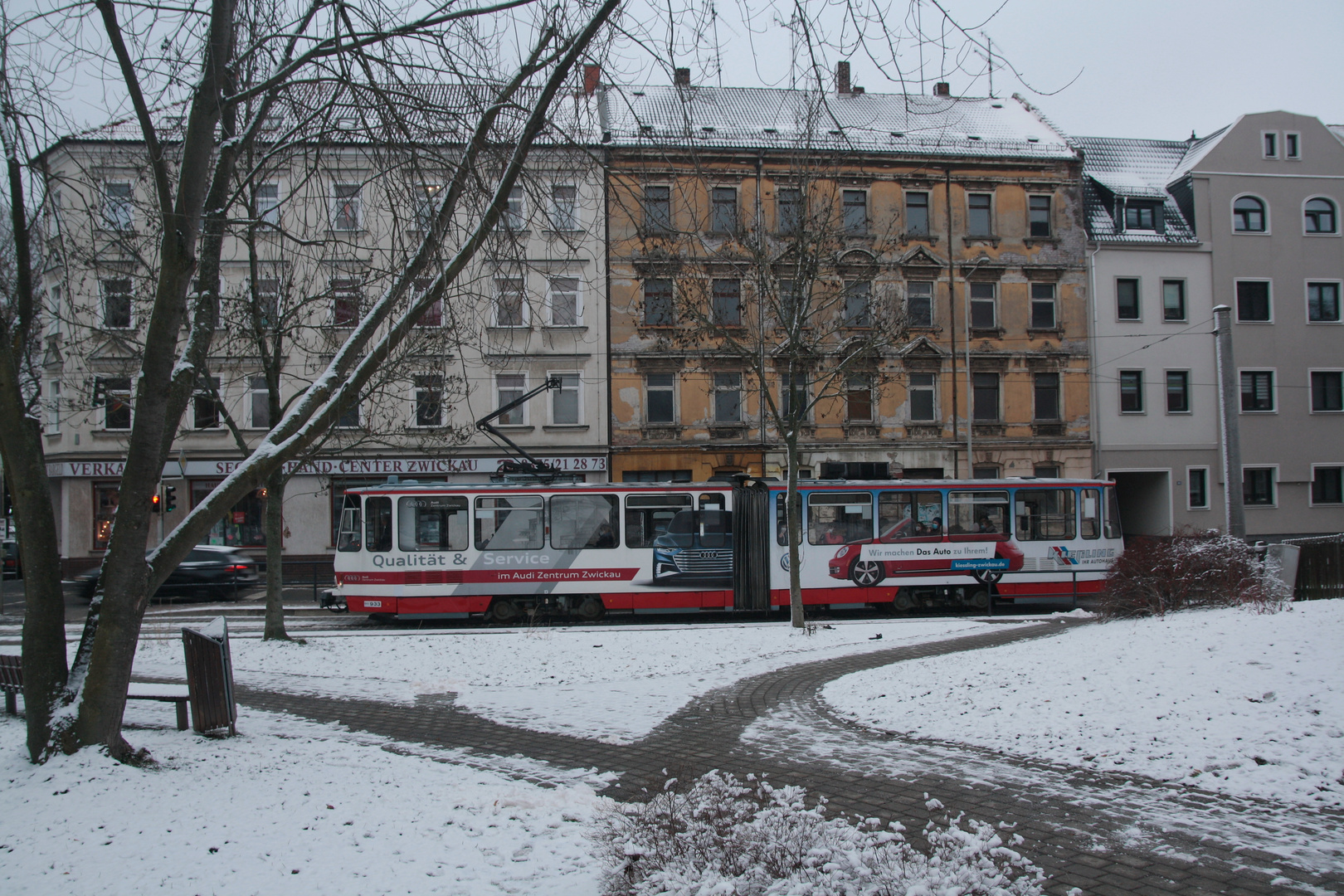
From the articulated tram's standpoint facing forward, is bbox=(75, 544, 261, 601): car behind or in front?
in front

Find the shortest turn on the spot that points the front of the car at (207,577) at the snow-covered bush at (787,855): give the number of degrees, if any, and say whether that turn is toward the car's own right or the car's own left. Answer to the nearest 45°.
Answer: approximately 90° to the car's own left

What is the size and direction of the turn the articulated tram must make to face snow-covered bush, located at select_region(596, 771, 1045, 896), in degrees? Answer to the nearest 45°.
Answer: approximately 90° to its left

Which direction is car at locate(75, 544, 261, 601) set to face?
to the viewer's left

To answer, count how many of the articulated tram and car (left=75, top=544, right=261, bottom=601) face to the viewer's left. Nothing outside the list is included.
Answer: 2

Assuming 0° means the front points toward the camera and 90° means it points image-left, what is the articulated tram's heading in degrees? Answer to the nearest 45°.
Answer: approximately 90°

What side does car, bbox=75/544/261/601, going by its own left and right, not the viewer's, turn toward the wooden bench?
left

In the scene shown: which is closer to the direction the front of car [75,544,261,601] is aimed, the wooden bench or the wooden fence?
the wooden bench

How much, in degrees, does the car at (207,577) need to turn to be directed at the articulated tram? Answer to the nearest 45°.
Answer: approximately 135° to its left
